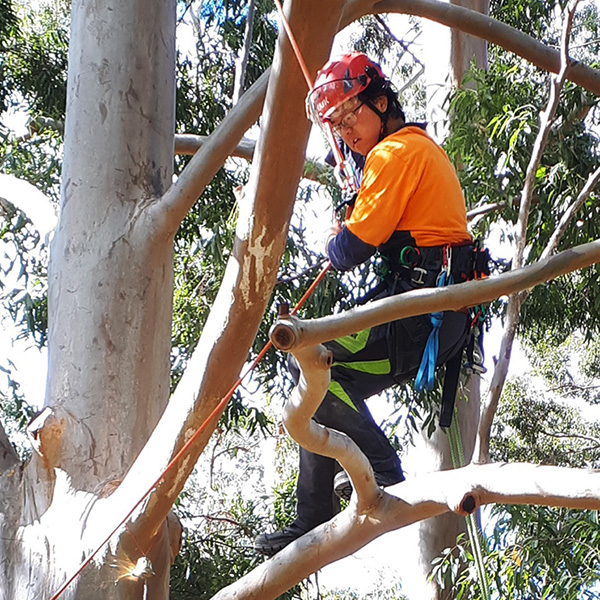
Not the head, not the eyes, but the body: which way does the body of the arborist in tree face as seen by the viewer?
to the viewer's left

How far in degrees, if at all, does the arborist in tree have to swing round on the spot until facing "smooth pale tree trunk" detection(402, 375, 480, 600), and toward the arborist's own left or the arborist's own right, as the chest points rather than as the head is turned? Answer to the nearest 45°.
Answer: approximately 90° to the arborist's own right

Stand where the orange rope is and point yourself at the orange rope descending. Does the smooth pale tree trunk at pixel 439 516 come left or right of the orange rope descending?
right
